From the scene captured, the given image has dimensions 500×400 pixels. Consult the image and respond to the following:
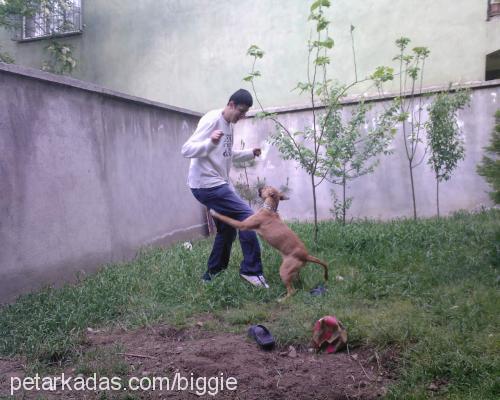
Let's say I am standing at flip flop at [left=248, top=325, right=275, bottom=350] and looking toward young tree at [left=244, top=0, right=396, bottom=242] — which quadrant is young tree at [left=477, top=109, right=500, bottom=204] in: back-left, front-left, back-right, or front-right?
front-right

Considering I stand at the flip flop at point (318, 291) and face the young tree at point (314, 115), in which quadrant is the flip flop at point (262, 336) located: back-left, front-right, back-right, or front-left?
back-left

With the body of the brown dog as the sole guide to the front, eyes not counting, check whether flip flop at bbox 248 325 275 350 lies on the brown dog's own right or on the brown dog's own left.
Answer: on the brown dog's own left

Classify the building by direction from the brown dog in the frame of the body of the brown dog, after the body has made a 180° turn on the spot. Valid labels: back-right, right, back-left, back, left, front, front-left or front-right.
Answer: left

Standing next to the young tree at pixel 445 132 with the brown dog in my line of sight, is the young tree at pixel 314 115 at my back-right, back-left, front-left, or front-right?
front-right

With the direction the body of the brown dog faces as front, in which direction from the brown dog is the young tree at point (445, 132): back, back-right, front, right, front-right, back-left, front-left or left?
back-right

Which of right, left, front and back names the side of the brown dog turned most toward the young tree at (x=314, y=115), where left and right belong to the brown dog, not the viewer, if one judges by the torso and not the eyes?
right

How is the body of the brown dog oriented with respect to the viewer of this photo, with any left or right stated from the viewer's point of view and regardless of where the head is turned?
facing to the left of the viewer
